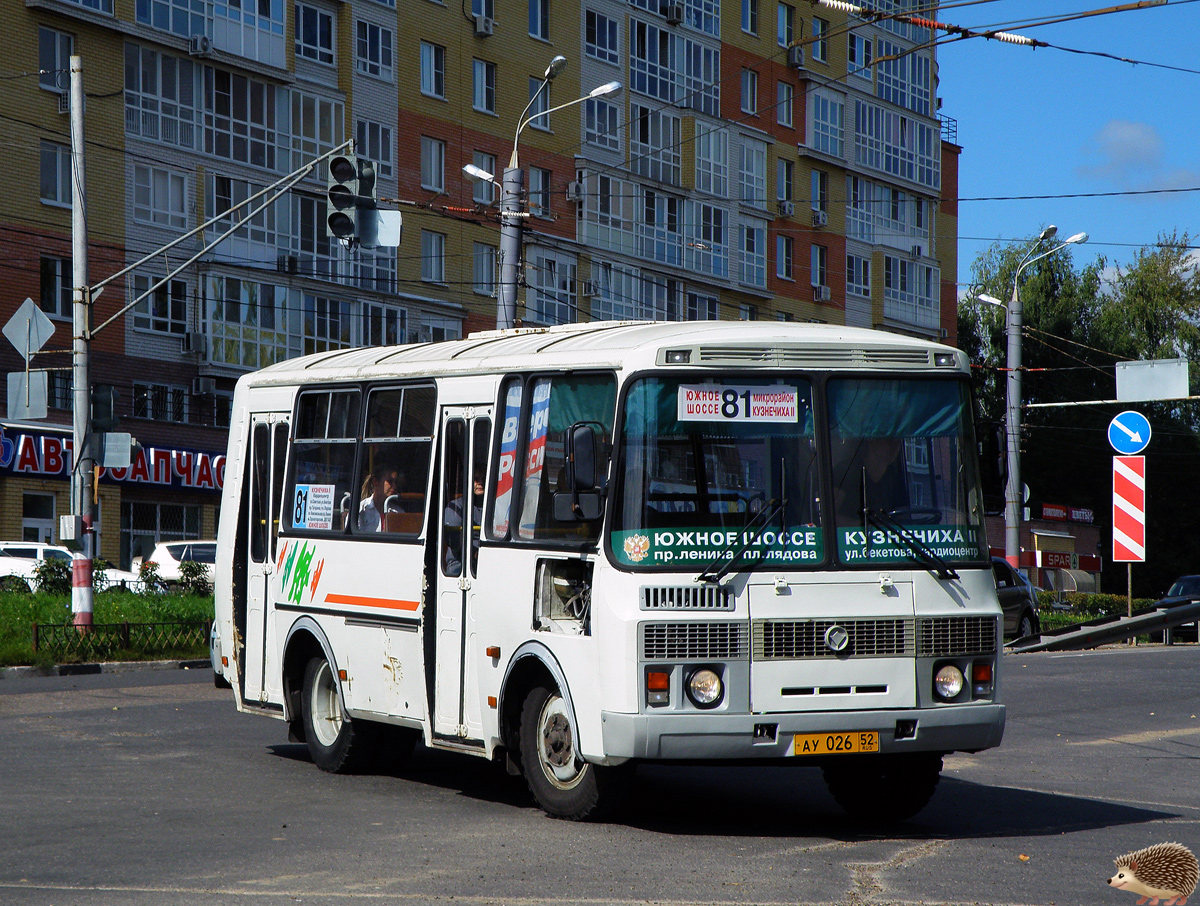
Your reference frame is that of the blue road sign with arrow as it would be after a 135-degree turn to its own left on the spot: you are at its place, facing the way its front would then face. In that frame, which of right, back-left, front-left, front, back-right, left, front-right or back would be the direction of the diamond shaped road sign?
back-left

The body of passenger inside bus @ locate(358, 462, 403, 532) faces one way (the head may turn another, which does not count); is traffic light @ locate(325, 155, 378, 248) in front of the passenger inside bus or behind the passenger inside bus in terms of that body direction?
behind

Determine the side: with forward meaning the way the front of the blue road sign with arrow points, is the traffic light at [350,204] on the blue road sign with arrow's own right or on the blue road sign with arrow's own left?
on the blue road sign with arrow's own right

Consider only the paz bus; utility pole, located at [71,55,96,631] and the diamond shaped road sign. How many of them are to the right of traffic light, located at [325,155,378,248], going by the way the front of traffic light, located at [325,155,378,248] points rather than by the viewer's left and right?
2

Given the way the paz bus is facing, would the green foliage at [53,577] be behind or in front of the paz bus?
behind

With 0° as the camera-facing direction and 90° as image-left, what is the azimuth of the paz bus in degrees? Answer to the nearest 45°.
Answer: approximately 315°

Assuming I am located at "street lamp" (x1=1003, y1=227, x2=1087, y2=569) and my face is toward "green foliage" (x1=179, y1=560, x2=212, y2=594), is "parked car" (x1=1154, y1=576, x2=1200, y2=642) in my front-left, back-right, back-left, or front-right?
back-left

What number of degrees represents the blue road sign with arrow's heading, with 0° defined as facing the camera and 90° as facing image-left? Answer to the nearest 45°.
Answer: approximately 0°

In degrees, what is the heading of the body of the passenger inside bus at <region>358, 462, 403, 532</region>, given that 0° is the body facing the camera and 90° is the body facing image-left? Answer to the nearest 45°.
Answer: approximately 315°
